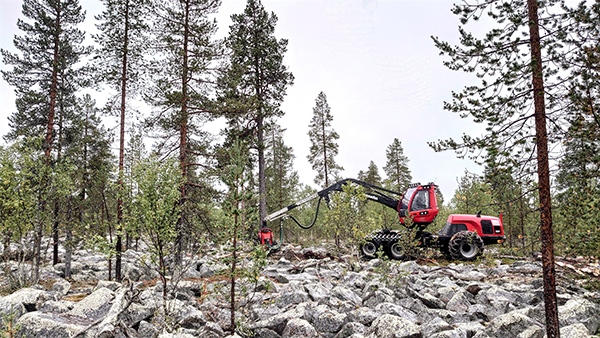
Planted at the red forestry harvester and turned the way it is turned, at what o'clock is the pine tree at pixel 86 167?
The pine tree is roughly at 12 o'clock from the red forestry harvester.

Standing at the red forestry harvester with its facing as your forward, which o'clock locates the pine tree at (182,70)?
The pine tree is roughly at 11 o'clock from the red forestry harvester.

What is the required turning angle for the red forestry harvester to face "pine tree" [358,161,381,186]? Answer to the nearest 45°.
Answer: approximately 90° to its right

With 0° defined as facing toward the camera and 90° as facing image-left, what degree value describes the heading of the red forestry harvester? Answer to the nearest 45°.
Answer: approximately 90°

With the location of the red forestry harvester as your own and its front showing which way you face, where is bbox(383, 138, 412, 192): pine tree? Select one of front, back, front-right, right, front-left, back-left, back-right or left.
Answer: right

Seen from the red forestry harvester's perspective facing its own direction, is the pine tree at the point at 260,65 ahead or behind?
ahead

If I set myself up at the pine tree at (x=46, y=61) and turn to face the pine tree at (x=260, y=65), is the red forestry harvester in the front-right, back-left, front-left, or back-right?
front-right

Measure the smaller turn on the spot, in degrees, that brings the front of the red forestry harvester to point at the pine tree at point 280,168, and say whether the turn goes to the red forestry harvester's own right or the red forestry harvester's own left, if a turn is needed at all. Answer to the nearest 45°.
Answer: approximately 45° to the red forestry harvester's own right
